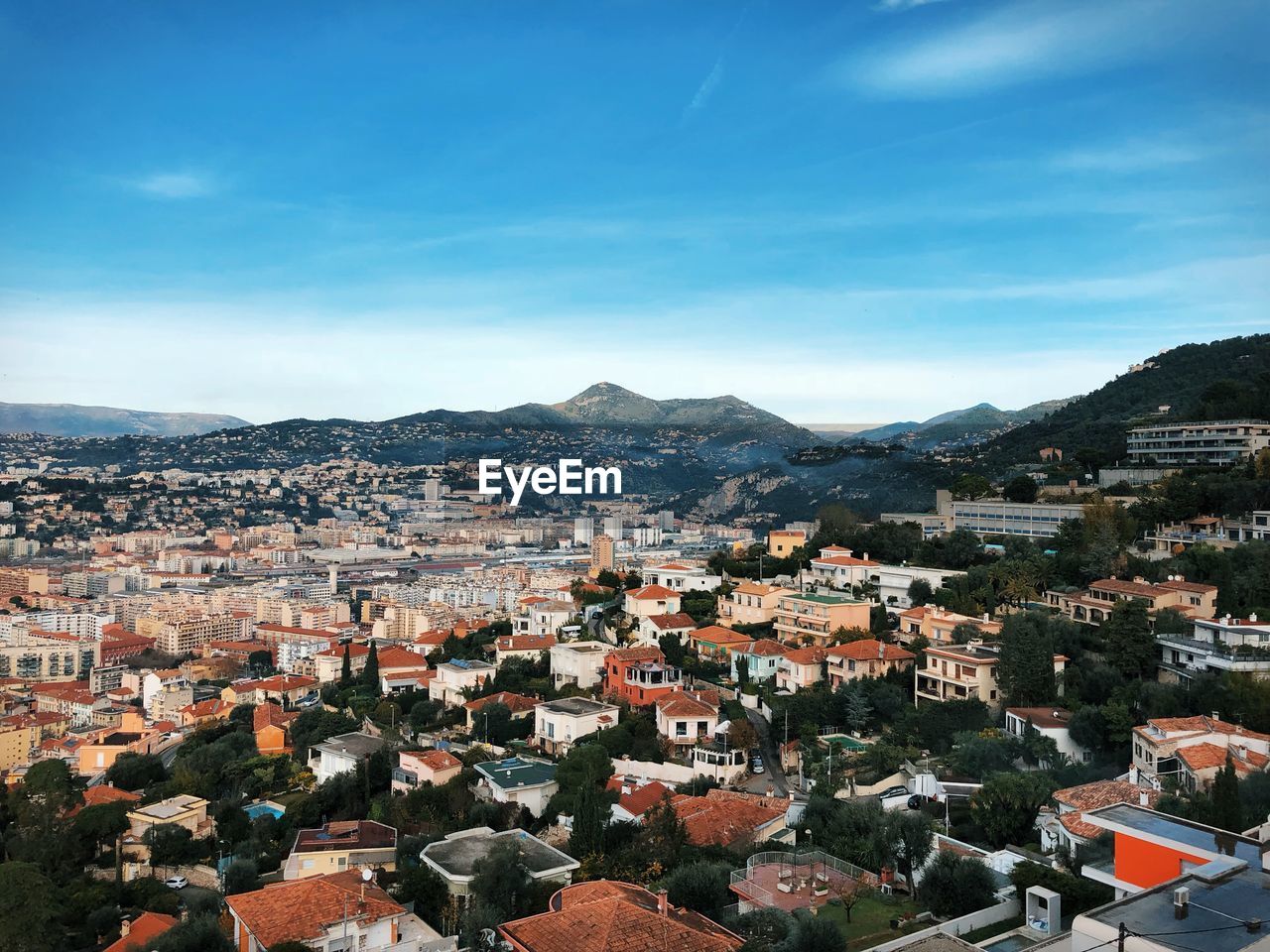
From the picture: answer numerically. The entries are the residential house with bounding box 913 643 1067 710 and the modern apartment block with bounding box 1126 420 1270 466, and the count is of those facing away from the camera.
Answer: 0

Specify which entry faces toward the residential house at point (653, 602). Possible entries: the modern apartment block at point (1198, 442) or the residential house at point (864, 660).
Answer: the modern apartment block

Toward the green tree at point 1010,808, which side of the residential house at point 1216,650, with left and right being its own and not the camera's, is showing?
front

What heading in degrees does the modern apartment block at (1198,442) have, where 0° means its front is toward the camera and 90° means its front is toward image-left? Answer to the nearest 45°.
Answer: approximately 45°

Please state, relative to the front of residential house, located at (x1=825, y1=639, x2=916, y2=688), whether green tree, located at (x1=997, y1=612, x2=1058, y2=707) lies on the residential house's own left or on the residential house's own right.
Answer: on the residential house's own left

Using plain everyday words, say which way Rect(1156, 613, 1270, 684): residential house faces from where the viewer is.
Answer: facing the viewer and to the left of the viewer

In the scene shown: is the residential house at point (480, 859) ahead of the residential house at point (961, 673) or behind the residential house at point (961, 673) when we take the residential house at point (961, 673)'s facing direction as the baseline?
ahead

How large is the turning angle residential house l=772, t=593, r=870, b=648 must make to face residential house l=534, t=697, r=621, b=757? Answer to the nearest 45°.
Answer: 0° — it already faces it

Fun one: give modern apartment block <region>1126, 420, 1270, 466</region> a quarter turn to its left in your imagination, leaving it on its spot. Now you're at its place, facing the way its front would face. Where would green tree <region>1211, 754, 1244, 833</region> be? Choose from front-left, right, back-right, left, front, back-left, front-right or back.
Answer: front-right

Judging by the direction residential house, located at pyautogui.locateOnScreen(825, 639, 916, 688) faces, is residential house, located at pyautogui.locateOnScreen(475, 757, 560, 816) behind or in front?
in front

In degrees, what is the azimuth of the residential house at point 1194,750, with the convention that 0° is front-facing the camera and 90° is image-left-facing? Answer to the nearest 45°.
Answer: approximately 45°

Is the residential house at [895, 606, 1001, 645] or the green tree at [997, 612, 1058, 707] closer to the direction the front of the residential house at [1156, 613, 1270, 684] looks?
the green tree

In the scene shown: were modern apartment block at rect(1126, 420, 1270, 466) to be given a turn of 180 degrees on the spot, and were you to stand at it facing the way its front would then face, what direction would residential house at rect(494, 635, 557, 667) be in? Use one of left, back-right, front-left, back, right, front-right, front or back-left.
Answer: back

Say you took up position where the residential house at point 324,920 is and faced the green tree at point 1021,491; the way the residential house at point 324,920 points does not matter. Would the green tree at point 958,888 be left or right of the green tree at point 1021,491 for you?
right

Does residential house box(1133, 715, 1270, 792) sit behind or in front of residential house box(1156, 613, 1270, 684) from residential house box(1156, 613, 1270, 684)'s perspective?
in front
